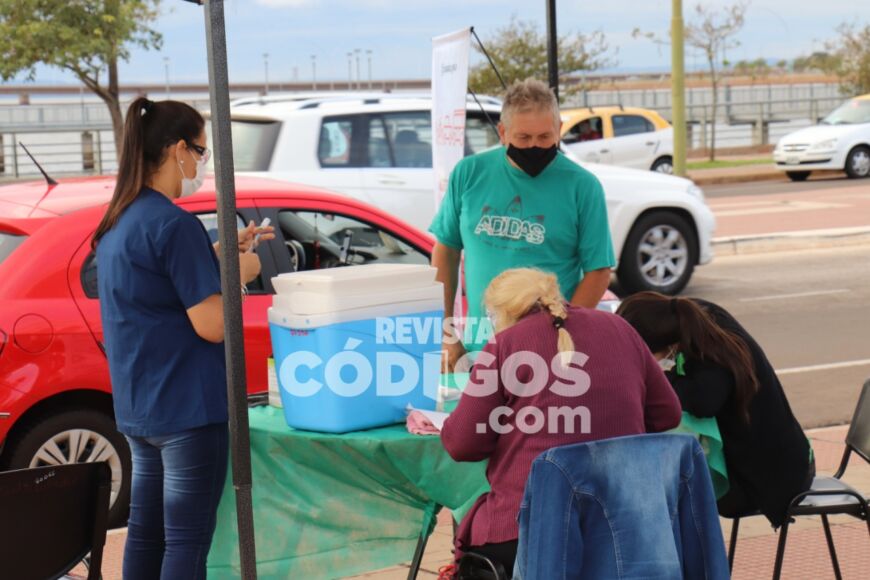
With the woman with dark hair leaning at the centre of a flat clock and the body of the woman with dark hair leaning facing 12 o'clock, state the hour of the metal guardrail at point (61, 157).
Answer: The metal guardrail is roughly at 2 o'clock from the woman with dark hair leaning.

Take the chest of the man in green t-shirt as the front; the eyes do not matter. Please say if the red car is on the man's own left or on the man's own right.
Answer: on the man's own right

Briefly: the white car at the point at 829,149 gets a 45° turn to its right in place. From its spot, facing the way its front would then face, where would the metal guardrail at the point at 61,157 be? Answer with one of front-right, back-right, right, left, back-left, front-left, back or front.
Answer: front

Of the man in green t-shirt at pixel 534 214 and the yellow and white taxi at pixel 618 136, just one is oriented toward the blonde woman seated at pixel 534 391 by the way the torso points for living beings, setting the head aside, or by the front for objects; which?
the man in green t-shirt

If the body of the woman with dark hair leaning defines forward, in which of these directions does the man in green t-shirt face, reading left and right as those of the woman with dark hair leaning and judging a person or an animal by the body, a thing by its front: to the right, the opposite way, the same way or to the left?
to the left

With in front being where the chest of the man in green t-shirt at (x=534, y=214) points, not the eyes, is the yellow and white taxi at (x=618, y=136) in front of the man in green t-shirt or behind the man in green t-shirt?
behind

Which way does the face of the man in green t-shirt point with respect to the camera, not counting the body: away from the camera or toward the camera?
toward the camera

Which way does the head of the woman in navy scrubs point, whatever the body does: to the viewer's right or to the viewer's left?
to the viewer's right

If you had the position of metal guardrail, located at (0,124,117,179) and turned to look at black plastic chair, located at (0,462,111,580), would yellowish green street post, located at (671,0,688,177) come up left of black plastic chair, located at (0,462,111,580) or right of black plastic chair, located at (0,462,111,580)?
left

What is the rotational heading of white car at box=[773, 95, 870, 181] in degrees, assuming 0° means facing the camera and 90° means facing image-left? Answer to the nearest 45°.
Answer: approximately 45°

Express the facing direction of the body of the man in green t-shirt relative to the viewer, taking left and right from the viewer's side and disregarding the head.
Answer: facing the viewer

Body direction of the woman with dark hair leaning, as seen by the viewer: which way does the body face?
to the viewer's left
